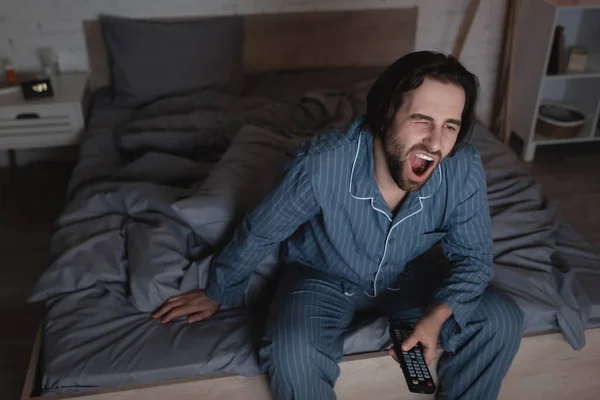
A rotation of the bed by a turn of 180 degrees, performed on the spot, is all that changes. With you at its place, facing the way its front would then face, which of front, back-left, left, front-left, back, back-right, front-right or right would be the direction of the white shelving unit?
front-right

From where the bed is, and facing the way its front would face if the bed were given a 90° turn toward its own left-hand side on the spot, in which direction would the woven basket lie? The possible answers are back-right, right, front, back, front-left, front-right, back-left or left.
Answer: front-left

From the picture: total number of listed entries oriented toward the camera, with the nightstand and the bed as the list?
2

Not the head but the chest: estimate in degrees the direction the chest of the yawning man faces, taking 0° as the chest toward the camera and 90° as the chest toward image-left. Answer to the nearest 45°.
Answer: approximately 0°

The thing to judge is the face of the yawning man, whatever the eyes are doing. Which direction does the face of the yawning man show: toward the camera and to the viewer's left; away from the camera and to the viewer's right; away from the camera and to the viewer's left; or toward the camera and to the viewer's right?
toward the camera and to the viewer's right

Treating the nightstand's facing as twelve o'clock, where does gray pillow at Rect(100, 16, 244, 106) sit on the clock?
The gray pillow is roughly at 9 o'clock from the nightstand.

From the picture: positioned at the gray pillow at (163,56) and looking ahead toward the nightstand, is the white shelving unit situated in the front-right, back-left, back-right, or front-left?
back-left

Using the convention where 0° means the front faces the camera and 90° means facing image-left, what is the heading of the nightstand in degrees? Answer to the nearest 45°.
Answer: approximately 0°

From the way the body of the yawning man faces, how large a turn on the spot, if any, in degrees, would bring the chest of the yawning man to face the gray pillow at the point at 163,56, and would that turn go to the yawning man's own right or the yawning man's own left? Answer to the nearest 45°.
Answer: approximately 135° to the yawning man's own right

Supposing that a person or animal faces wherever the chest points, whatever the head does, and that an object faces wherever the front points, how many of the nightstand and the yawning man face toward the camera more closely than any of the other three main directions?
2
